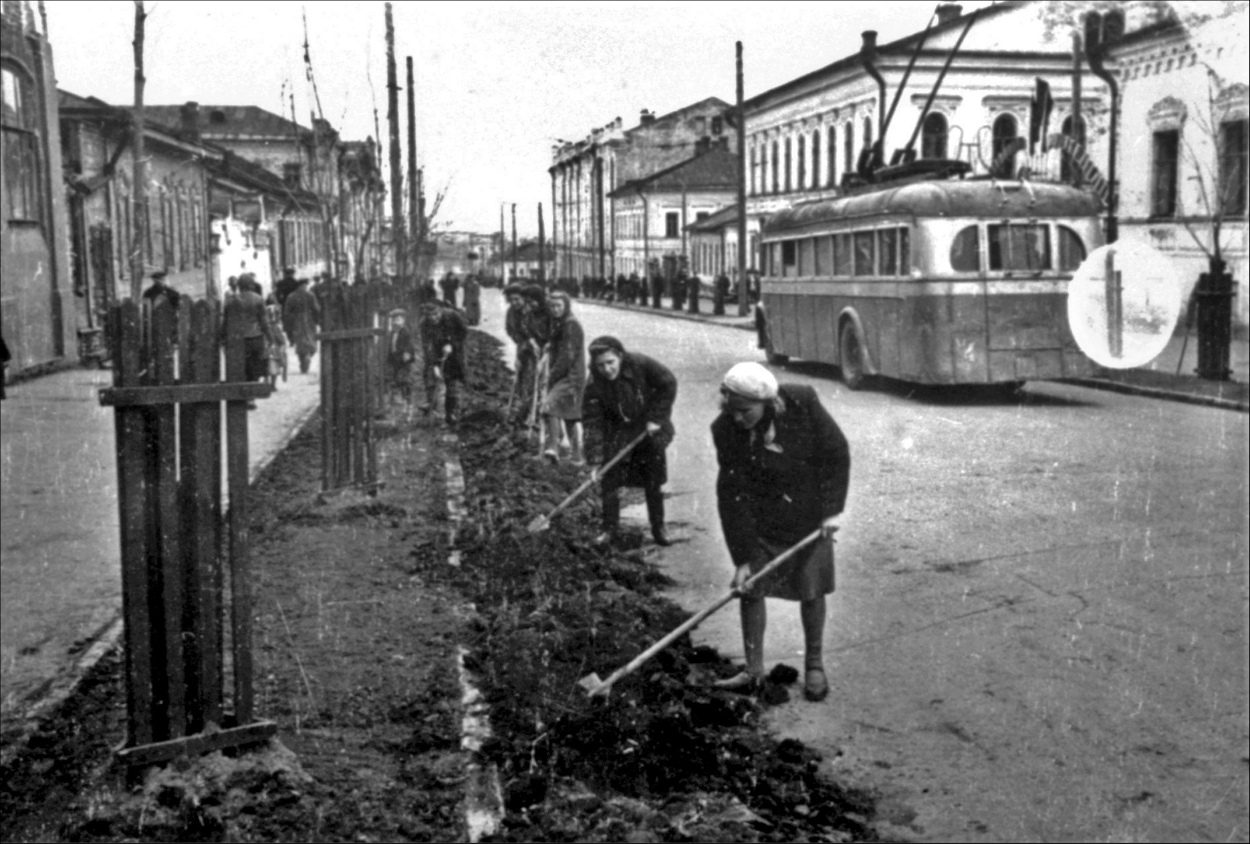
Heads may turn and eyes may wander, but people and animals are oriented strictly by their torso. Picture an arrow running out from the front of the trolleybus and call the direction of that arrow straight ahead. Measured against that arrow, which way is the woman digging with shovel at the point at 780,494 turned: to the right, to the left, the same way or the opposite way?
to the left

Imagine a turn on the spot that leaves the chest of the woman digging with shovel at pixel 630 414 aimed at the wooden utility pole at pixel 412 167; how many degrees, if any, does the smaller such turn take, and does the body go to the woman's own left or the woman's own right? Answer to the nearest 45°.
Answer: approximately 90° to the woman's own right

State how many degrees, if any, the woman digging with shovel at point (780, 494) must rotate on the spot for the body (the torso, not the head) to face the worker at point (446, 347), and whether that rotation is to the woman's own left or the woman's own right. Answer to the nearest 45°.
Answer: approximately 135° to the woman's own right

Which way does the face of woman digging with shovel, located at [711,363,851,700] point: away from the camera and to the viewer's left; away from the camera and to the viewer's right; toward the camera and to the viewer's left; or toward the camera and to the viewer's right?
toward the camera and to the viewer's left

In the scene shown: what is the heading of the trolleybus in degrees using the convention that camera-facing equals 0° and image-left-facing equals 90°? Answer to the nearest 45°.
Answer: approximately 135°

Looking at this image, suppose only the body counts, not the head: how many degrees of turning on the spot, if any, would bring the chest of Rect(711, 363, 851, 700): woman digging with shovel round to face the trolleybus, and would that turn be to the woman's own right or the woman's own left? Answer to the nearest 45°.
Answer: approximately 135° to the woman's own right

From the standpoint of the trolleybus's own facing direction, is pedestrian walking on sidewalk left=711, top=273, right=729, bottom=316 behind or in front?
in front

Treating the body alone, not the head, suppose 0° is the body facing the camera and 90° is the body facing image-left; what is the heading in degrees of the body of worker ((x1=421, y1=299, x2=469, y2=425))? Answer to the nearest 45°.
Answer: approximately 45°

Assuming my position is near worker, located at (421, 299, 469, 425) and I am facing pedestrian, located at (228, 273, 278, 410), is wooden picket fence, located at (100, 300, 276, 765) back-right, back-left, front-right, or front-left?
back-left
